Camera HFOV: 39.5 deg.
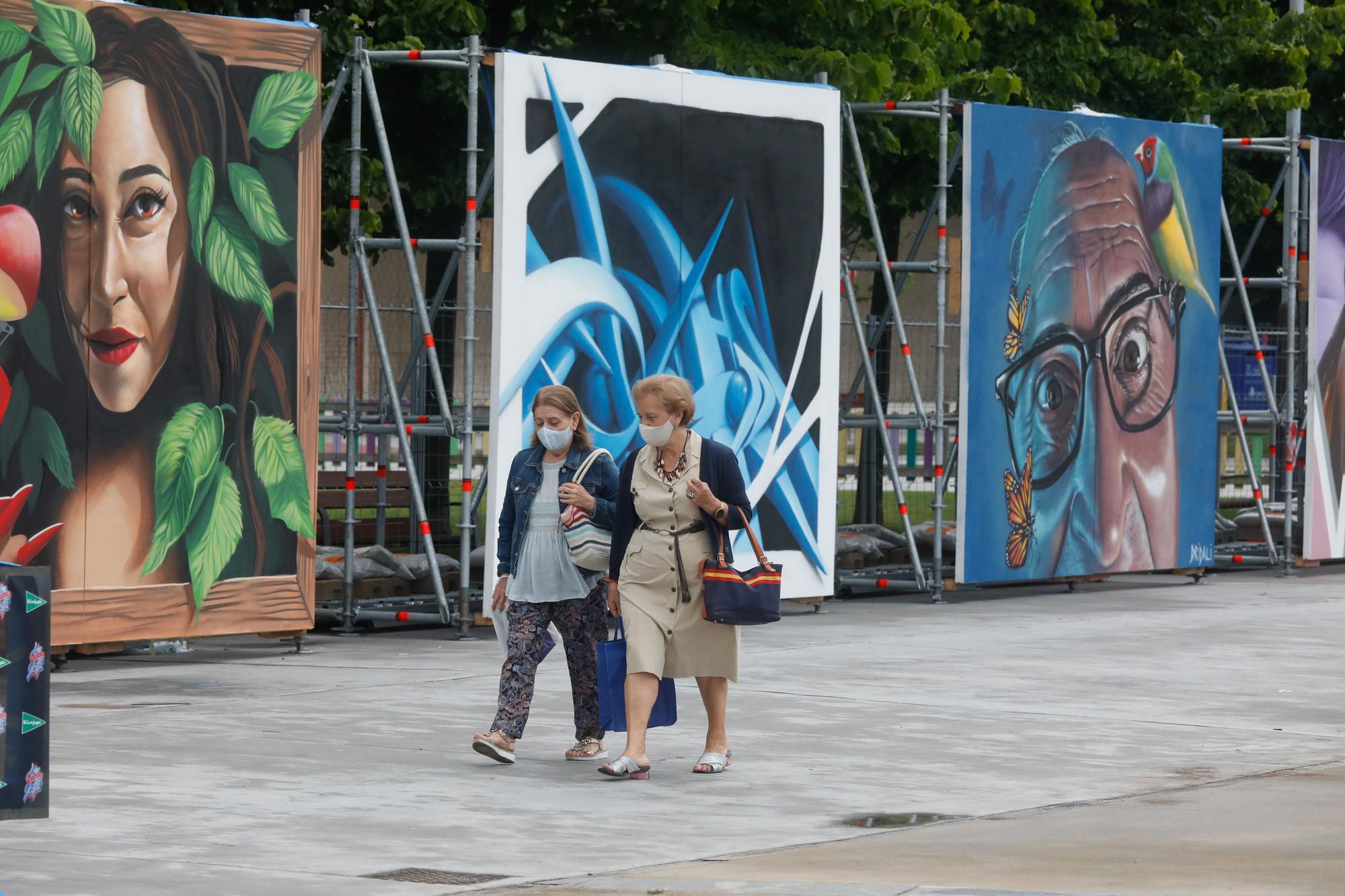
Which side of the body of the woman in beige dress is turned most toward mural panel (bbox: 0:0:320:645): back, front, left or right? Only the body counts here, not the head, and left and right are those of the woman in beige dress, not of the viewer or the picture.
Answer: right

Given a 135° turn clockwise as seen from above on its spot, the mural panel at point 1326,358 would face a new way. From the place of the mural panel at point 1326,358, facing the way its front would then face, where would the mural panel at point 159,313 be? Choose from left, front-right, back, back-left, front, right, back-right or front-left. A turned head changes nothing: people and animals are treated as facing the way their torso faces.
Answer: front-left

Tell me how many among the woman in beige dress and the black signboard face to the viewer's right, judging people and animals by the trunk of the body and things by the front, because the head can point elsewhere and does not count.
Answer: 0

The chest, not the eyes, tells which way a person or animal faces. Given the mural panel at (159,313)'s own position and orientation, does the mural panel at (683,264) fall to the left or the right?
on its left

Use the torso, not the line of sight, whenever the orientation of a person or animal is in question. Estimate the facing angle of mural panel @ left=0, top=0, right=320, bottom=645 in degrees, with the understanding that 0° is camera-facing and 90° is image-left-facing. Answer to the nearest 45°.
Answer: approximately 315°

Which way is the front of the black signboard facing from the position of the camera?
facing the viewer

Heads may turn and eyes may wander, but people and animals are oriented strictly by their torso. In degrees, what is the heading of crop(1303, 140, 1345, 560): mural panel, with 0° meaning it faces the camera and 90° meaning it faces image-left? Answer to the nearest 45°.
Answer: approximately 315°

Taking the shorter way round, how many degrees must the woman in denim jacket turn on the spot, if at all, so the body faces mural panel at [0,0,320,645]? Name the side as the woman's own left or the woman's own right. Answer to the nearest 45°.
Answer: approximately 90° to the woman's own right

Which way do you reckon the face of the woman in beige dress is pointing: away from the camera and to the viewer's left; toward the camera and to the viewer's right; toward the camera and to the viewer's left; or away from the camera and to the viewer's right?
toward the camera and to the viewer's left

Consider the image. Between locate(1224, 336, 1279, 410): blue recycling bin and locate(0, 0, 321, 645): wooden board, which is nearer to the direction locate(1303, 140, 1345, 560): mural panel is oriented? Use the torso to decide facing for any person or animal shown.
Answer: the wooden board

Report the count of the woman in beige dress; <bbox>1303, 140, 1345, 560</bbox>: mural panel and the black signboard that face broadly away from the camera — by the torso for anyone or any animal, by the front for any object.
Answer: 0

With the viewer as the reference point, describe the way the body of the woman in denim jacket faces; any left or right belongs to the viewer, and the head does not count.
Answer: facing the viewer and to the left of the viewer
